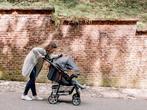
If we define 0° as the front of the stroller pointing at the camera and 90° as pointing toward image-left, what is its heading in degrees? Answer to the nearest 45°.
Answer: approximately 270°
